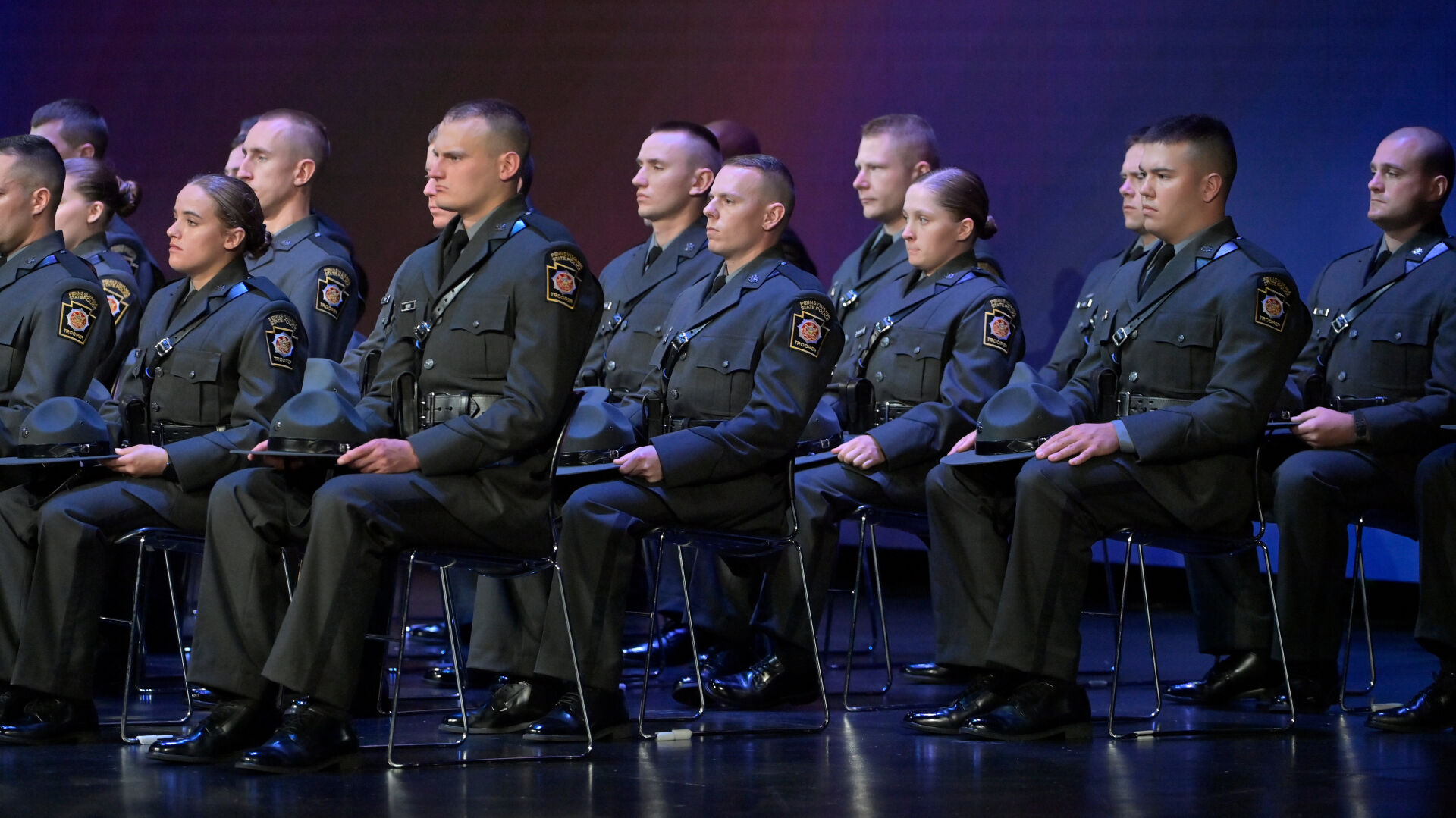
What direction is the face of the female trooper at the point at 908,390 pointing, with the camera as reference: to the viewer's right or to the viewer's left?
to the viewer's left

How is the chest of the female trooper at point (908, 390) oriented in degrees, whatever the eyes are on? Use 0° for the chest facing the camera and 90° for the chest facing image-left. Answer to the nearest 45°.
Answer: approximately 45°

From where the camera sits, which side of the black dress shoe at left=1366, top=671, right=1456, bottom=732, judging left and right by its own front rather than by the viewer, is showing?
left

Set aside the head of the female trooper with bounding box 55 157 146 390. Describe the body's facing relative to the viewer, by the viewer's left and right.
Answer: facing to the left of the viewer

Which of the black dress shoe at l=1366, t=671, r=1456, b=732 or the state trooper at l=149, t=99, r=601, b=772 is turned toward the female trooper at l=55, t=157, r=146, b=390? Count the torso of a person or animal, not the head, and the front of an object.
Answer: the black dress shoe

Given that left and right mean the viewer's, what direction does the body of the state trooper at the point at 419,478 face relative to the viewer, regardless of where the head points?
facing the viewer and to the left of the viewer

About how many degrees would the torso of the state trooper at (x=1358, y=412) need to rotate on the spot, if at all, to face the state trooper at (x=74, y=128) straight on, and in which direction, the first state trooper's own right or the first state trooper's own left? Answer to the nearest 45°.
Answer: approximately 45° to the first state trooper's own right

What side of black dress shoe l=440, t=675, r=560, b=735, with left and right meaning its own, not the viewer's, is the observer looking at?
left

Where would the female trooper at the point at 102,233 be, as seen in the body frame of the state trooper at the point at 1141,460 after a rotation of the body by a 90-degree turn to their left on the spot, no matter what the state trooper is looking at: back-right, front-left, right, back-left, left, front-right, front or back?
back-right

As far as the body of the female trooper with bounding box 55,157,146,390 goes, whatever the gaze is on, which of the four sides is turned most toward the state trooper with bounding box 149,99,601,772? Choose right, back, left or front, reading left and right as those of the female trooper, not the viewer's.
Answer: left

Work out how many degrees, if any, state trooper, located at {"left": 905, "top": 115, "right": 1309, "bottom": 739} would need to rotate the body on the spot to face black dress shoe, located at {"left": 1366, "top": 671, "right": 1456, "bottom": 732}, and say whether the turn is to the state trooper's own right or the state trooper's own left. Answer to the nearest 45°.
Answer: approximately 135° to the state trooper's own left

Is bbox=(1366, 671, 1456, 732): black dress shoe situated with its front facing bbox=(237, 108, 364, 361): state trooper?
yes

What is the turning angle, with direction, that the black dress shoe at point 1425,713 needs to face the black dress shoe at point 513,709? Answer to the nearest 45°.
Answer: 0° — it already faces it

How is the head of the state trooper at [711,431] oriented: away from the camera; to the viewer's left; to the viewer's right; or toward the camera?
to the viewer's left

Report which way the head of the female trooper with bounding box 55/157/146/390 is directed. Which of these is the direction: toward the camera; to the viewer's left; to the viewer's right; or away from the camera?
to the viewer's left

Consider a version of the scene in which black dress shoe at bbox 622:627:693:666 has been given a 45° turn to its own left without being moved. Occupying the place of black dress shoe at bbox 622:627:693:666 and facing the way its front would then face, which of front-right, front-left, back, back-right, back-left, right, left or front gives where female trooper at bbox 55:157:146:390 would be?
front-right

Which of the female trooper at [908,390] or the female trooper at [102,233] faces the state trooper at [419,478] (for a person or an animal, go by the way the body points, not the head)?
the female trooper at [908,390]

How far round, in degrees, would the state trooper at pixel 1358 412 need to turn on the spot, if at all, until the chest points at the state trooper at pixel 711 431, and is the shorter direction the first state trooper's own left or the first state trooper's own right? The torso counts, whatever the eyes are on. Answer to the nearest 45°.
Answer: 0° — they already face them
